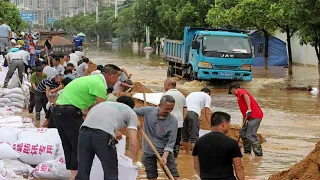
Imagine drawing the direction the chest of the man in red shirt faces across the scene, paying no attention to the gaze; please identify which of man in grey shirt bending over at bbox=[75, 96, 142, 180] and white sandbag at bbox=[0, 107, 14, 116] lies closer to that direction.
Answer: the white sandbag

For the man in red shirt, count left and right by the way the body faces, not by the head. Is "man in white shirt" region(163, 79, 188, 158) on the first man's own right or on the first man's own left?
on the first man's own left

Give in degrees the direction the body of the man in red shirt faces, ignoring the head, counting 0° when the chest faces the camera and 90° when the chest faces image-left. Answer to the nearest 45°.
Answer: approximately 90°

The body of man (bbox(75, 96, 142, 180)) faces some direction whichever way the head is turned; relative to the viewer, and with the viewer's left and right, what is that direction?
facing away from the viewer and to the right of the viewer

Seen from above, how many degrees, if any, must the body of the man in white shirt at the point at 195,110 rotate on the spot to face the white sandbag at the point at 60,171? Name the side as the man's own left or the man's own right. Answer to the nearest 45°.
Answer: approximately 180°

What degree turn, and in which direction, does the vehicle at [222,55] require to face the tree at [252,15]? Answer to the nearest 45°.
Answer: approximately 135° to its left

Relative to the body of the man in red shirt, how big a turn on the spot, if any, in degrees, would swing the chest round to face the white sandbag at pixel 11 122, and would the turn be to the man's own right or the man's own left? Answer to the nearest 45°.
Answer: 0° — they already face it

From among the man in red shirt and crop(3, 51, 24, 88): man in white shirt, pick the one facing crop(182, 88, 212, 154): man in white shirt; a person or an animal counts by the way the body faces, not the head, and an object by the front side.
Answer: the man in red shirt

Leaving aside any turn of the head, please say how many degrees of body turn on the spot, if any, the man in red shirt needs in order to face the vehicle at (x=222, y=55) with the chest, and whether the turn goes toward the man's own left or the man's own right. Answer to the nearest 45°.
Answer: approximately 90° to the man's own right
